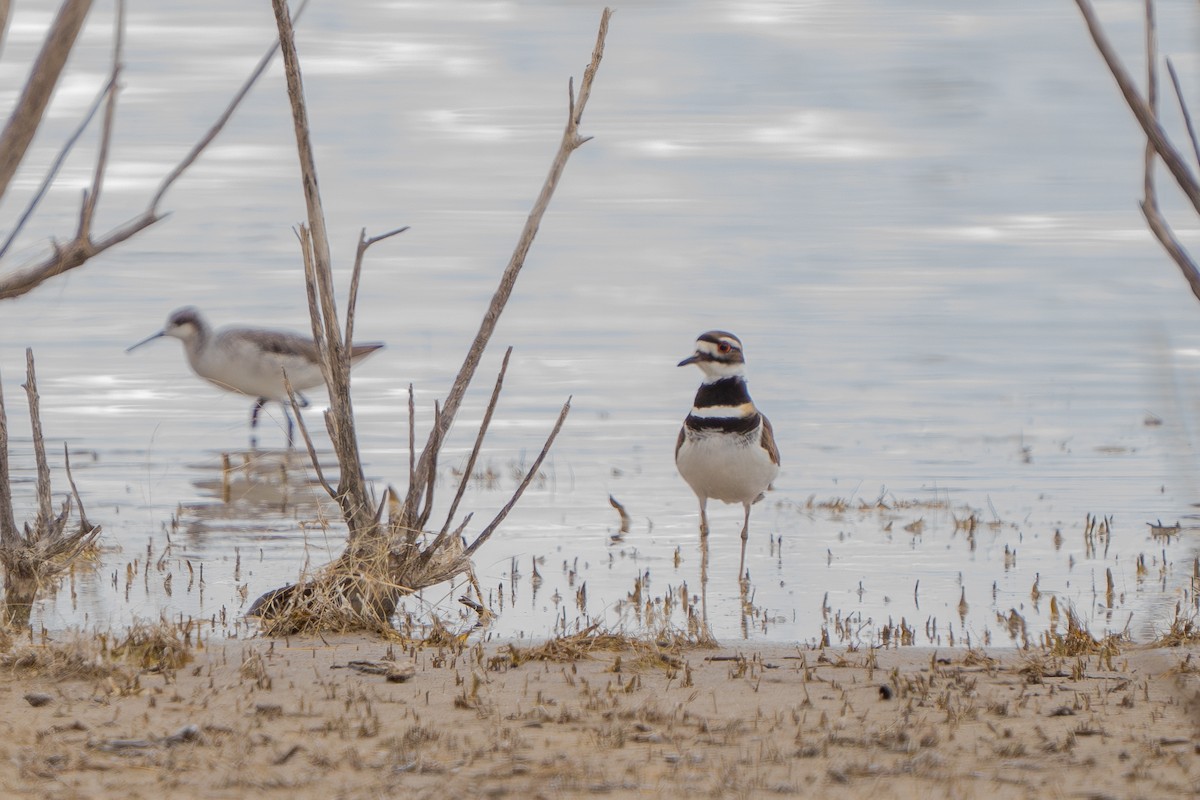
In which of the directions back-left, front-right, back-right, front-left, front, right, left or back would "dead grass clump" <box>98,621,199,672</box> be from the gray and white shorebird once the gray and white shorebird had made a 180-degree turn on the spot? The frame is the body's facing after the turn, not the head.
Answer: right

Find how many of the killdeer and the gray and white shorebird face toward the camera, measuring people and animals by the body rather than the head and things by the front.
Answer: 1

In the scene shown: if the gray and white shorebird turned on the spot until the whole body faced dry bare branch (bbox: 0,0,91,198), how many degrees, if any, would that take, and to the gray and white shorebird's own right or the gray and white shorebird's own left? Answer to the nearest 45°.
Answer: approximately 90° to the gray and white shorebird's own left

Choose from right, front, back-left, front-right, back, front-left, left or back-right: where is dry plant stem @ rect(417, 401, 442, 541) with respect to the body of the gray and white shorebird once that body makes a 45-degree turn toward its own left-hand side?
front-left

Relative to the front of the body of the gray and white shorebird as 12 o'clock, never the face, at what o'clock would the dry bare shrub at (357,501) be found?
The dry bare shrub is roughly at 9 o'clock from the gray and white shorebird.

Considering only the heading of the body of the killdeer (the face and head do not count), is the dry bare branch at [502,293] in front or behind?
in front

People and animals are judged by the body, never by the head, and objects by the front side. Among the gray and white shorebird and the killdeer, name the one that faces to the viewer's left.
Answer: the gray and white shorebird

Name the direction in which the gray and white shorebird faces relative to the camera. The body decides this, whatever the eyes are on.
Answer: to the viewer's left

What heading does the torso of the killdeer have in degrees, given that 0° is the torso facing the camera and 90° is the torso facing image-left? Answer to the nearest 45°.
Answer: approximately 0°
